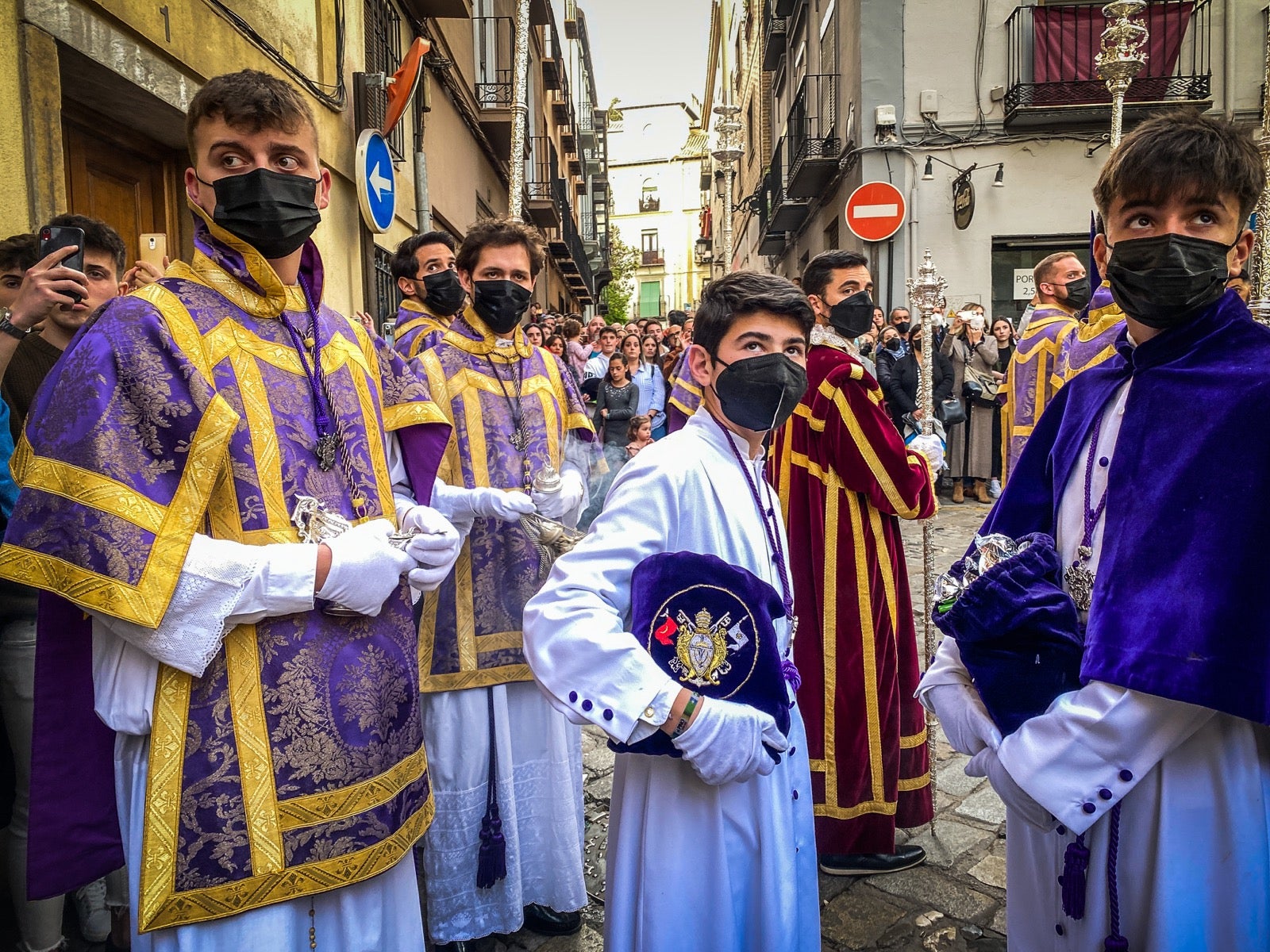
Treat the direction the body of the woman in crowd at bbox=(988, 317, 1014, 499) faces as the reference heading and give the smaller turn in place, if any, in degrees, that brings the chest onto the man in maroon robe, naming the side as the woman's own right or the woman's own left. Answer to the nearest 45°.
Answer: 0° — they already face them

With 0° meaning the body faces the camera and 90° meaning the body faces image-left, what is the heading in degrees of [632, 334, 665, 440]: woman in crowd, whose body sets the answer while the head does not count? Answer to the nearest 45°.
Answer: approximately 0°

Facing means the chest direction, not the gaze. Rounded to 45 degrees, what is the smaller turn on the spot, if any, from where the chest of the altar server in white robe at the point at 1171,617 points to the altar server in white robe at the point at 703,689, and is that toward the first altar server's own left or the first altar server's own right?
approximately 45° to the first altar server's own right

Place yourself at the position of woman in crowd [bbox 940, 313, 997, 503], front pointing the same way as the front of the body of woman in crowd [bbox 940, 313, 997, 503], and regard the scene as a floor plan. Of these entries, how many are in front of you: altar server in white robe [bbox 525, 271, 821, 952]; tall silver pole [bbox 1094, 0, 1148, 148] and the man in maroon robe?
3

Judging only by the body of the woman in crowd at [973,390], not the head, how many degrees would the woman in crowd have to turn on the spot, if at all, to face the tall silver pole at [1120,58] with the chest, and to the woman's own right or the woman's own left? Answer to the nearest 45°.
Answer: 0° — they already face it

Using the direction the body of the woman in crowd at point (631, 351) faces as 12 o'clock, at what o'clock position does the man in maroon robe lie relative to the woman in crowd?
The man in maroon robe is roughly at 12 o'clock from the woman in crowd.

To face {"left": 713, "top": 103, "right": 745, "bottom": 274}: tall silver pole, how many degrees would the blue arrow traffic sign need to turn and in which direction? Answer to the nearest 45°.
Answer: approximately 90° to its left
